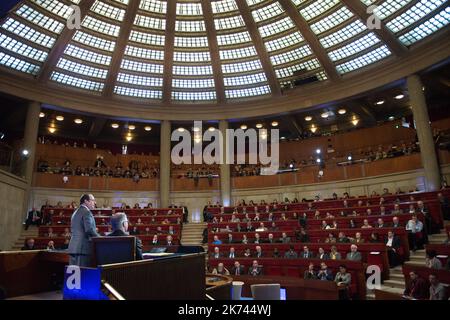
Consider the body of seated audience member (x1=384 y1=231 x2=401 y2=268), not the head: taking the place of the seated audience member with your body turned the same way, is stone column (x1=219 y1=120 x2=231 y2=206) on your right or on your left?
on your right

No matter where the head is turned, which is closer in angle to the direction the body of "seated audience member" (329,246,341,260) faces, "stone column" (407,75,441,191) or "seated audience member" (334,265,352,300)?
the seated audience member

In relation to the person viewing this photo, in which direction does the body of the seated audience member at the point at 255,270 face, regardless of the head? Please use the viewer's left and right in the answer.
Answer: facing the viewer

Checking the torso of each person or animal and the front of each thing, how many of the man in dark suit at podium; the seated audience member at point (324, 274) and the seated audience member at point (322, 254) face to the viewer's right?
1

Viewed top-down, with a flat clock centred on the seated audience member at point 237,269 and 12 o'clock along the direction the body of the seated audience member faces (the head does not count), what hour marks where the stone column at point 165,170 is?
The stone column is roughly at 5 o'clock from the seated audience member.

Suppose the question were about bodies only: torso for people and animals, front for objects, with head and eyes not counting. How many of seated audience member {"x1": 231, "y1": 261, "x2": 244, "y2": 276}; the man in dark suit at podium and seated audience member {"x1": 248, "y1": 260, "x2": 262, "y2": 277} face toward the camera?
2

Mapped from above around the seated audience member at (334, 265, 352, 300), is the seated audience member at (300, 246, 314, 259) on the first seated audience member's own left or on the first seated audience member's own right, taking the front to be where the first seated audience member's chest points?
on the first seated audience member's own right

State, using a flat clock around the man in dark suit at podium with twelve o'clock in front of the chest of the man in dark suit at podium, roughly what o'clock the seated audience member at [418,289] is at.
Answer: The seated audience member is roughly at 12 o'clock from the man in dark suit at podium.

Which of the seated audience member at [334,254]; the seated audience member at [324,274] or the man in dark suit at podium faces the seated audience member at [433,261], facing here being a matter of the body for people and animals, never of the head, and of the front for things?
the man in dark suit at podium

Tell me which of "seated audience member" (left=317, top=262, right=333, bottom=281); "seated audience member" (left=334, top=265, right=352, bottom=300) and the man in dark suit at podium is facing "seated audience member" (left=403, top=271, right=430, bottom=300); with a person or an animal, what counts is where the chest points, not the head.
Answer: the man in dark suit at podium

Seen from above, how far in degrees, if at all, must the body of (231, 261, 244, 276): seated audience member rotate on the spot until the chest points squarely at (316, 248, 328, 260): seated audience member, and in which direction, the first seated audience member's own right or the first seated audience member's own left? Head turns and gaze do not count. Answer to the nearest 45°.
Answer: approximately 90° to the first seated audience member's own left

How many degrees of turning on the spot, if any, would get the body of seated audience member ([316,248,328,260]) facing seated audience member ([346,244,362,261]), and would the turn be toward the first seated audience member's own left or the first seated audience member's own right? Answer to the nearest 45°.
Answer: approximately 90° to the first seated audience member's own left

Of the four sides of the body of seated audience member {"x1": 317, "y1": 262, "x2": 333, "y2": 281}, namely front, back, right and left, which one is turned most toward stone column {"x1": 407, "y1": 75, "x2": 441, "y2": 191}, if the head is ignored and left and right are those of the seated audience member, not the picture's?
back

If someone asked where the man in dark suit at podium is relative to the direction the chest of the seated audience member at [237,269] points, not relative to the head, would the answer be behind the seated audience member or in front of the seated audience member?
in front
